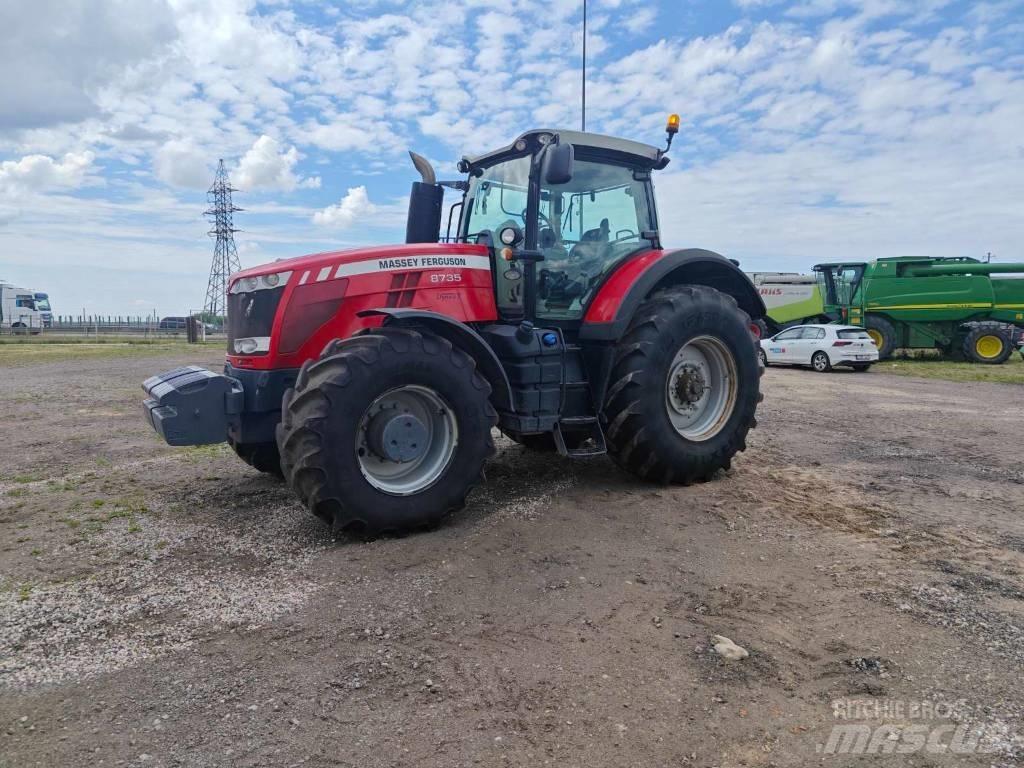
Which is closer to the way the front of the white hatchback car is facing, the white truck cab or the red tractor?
the white truck cab

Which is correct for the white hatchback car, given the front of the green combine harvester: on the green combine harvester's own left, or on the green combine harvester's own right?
on the green combine harvester's own left

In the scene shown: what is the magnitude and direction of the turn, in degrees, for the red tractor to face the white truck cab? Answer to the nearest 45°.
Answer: approximately 90° to its right

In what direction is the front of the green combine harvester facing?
to the viewer's left

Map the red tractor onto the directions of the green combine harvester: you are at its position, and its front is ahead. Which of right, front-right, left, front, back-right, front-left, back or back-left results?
left

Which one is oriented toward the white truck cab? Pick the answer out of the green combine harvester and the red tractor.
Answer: the green combine harvester

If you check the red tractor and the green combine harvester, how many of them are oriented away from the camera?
0

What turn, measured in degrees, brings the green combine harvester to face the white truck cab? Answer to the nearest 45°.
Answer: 0° — it already faces it

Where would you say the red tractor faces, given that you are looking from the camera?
facing the viewer and to the left of the viewer

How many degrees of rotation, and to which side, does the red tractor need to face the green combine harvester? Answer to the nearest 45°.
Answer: approximately 180°

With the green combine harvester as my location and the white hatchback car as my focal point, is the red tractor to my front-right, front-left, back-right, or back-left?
front-left

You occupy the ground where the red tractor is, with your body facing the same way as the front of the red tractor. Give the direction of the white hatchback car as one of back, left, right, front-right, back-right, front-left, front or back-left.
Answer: back

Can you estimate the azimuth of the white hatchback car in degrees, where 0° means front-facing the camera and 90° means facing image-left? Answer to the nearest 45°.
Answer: approximately 135°
